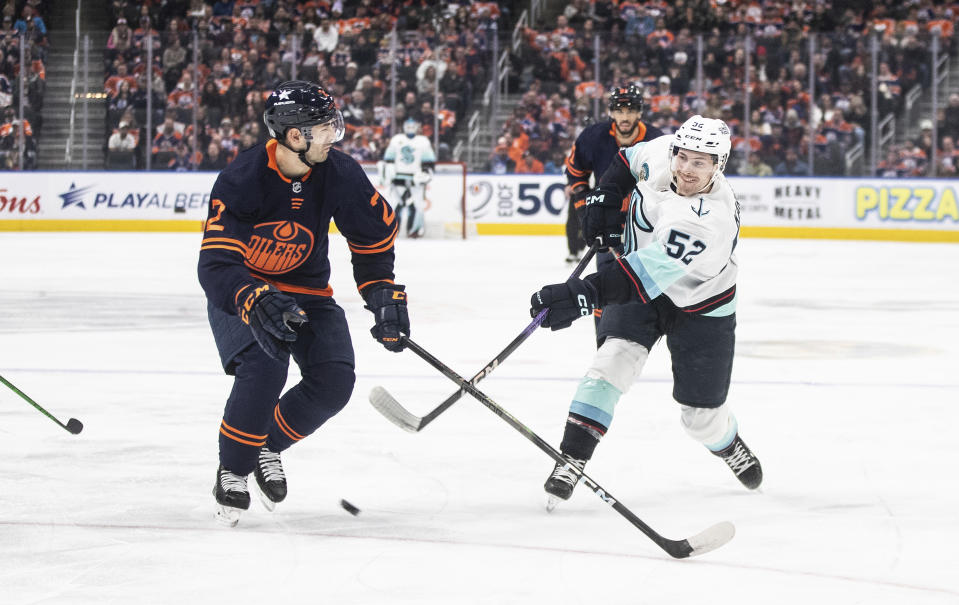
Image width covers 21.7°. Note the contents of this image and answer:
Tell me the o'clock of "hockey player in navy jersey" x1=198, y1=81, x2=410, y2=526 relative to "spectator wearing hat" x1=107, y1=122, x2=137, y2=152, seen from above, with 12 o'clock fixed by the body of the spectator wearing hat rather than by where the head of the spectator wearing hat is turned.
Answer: The hockey player in navy jersey is roughly at 12 o'clock from the spectator wearing hat.

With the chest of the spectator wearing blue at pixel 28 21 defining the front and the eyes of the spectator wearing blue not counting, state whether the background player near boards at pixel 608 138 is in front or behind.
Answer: in front

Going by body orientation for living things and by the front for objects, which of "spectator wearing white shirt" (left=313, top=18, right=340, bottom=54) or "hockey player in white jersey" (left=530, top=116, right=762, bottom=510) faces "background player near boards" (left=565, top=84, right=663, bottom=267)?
the spectator wearing white shirt

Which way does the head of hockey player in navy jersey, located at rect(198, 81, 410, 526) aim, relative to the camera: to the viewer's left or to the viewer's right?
to the viewer's right

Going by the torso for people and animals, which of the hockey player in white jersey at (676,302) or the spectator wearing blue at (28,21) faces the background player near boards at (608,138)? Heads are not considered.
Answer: the spectator wearing blue

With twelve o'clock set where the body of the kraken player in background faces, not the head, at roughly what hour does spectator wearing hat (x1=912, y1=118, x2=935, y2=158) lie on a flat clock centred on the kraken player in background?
The spectator wearing hat is roughly at 9 o'clock from the kraken player in background.

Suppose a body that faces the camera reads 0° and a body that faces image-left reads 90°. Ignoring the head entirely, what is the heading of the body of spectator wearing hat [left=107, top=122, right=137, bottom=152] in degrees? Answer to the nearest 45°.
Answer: approximately 0°

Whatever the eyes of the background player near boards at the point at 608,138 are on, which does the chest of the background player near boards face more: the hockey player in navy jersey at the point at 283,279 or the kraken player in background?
the hockey player in navy jersey
